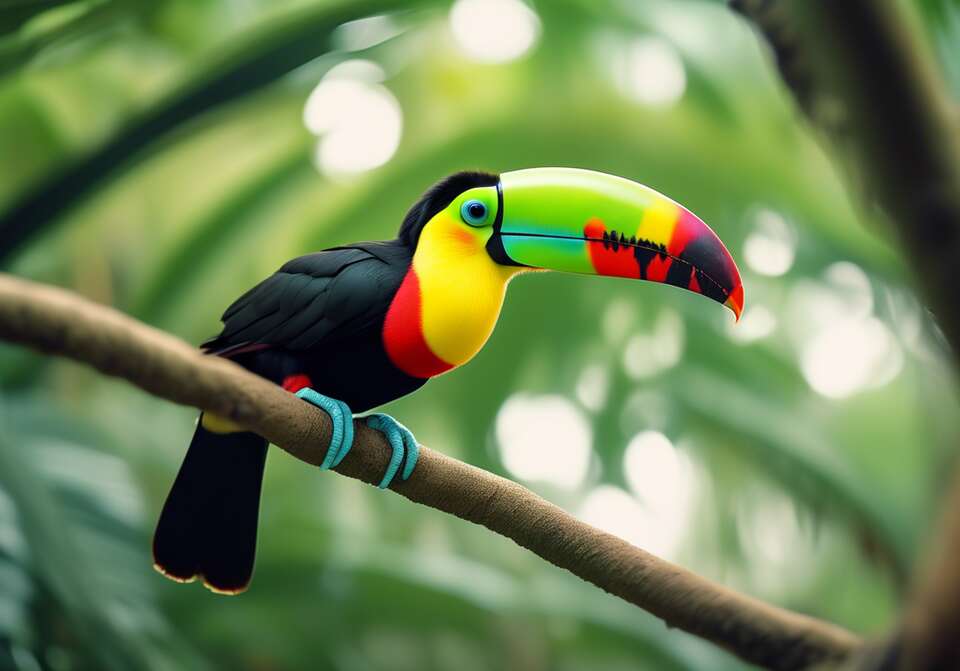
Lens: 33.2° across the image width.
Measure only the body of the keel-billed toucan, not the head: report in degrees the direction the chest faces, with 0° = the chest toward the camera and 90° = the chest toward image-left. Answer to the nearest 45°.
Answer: approximately 270°
